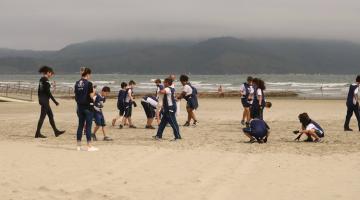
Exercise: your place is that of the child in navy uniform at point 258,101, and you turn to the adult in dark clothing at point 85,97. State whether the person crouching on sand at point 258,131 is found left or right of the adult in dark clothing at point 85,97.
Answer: left

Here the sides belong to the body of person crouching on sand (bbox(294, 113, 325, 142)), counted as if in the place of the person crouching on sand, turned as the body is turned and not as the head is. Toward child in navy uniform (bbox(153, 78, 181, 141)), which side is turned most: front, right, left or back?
front

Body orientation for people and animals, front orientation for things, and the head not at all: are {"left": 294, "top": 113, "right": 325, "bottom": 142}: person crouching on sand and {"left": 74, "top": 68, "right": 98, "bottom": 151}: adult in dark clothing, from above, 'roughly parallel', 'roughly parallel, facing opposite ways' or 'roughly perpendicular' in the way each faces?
roughly perpendicular

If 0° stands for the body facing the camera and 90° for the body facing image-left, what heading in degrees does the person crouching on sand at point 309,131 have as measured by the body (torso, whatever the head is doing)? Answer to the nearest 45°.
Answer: approximately 90°

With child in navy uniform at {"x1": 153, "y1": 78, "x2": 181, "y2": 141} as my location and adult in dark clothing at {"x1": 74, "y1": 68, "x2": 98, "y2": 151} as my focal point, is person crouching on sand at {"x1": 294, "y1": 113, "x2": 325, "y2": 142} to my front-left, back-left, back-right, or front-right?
back-left

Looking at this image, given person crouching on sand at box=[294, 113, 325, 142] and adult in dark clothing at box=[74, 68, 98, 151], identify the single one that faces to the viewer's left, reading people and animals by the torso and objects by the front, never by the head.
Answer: the person crouching on sand

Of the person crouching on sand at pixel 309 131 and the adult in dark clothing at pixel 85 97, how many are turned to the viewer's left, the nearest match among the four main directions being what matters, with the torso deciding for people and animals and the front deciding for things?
1

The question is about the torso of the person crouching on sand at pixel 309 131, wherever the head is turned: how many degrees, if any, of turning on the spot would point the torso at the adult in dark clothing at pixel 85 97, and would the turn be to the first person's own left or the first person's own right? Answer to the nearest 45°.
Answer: approximately 45° to the first person's own left
